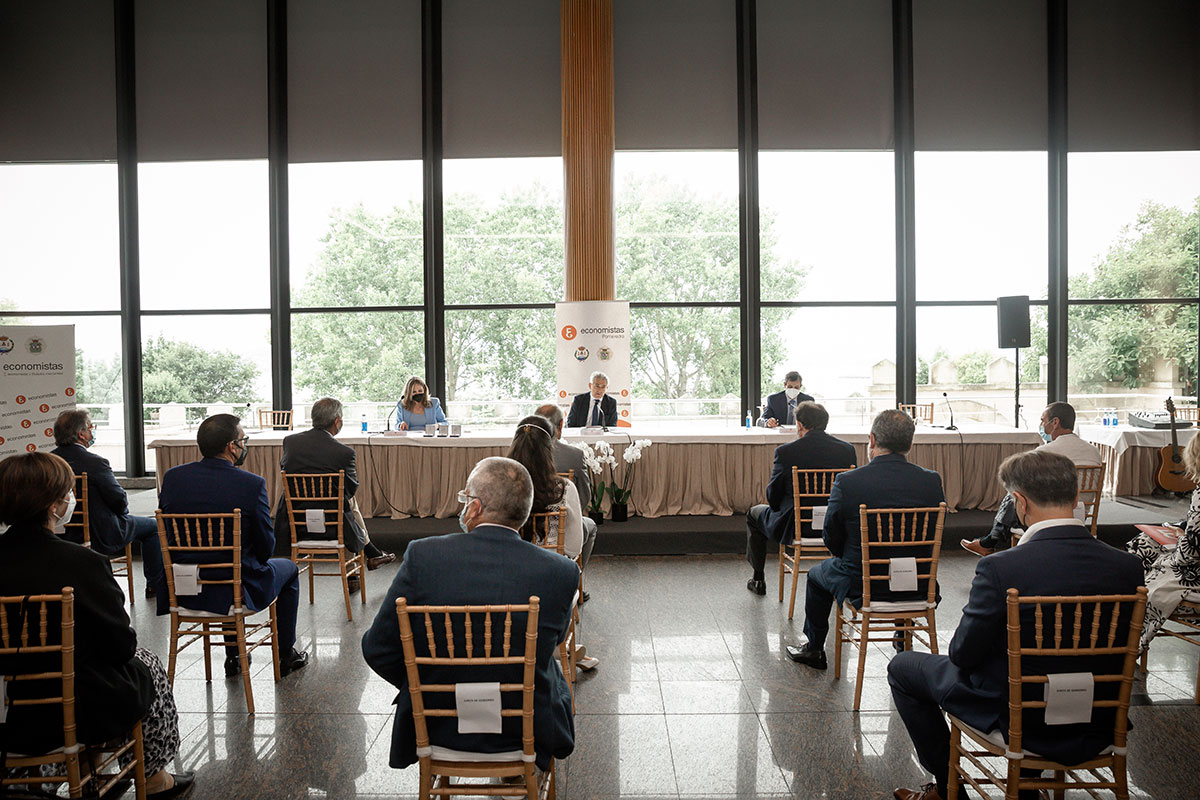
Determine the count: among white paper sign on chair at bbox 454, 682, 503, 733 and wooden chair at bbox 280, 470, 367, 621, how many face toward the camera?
1

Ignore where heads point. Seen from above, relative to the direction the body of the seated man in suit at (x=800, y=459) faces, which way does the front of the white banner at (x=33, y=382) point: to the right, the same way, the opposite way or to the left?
the opposite way

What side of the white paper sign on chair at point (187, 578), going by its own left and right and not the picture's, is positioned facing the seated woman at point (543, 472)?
left

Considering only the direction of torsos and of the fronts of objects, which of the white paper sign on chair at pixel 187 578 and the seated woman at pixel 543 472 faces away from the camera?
the seated woman

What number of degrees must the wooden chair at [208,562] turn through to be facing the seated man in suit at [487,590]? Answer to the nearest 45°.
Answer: approximately 135° to its right

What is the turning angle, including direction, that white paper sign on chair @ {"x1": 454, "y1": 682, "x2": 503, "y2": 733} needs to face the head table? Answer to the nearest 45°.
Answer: approximately 180°

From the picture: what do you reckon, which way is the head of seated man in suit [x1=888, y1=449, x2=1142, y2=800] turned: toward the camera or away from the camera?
away from the camera

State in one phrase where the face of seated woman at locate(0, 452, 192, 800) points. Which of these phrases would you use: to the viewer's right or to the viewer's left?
to the viewer's right

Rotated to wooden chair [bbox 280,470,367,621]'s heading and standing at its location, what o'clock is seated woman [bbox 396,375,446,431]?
The seated woman is roughly at 11 o'clock from the wooden chair.
